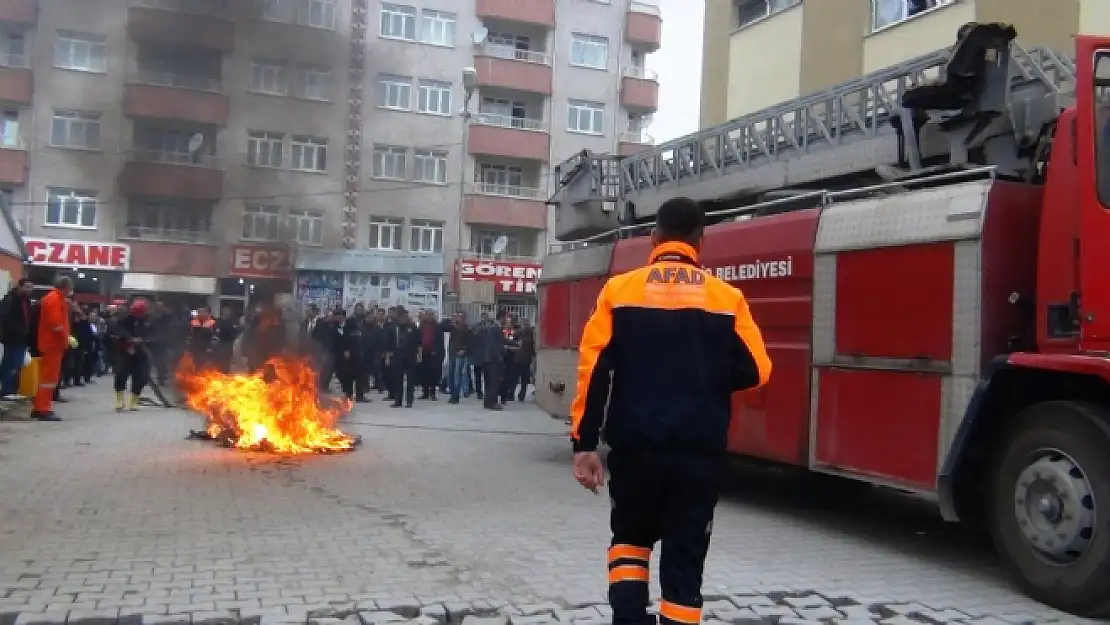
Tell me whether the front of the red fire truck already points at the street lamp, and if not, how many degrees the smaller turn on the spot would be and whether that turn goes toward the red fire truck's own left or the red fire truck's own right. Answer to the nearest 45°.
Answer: approximately 180°

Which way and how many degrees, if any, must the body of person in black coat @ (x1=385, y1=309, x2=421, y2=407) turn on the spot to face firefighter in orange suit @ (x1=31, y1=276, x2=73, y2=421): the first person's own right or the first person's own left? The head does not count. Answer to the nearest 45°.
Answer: approximately 45° to the first person's own right

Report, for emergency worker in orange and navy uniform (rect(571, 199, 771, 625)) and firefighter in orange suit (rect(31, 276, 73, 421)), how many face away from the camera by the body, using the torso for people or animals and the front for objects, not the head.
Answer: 1

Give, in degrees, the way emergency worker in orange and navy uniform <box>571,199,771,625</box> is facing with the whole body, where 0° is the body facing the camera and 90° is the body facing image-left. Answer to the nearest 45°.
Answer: approximately 180°

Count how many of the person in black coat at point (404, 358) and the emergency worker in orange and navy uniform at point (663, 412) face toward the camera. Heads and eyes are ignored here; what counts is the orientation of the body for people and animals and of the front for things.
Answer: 1

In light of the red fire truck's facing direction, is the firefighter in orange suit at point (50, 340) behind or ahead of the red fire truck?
behind

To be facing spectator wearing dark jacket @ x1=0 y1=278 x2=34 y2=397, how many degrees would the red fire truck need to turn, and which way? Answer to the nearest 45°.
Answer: approximately 135° to its right

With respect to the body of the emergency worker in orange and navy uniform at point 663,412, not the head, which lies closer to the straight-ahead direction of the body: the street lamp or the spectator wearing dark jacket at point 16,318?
the street lamp

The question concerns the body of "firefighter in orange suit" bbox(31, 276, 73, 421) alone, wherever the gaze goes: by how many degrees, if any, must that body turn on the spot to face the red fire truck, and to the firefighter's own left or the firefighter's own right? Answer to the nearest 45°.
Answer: approximately 45° to the firefighter's own right

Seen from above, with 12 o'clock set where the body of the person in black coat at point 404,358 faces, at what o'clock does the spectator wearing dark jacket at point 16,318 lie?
The spectator wearing dark jacket is roughly at 2 o'clock from the person in black coat.

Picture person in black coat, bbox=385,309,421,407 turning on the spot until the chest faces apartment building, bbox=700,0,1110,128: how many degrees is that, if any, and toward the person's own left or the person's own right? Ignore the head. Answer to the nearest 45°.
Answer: approximately 90° to the person's own left

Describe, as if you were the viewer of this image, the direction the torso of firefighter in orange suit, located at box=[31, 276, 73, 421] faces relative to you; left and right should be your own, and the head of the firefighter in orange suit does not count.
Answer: facing to the right of the viewer

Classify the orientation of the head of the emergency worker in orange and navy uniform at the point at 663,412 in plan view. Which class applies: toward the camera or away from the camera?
away from the camera

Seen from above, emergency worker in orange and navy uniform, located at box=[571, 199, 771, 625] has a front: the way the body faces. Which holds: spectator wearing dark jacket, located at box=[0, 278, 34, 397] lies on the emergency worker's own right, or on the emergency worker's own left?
on the emergency worker's own left
